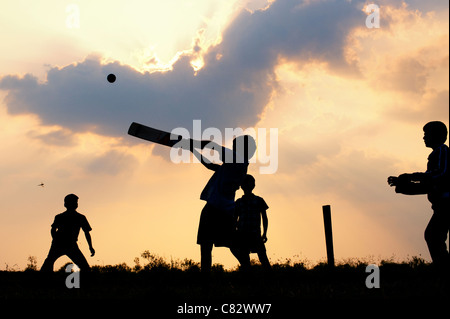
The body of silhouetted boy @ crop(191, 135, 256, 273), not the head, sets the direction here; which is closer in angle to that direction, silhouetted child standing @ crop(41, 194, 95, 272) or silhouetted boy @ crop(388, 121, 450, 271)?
the silhouetted child standing

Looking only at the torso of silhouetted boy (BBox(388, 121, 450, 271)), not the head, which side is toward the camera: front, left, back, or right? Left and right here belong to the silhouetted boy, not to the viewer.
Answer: left

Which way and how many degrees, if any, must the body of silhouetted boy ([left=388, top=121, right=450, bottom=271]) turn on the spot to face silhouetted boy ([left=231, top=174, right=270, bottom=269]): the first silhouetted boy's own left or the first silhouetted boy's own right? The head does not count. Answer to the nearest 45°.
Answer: approximately 45° to the first silhouetted boy's own right

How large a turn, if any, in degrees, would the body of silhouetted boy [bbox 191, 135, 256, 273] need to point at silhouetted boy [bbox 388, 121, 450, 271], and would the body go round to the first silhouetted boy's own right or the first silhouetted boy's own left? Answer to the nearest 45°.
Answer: approximately 135° to the first silhouetted boy's own left

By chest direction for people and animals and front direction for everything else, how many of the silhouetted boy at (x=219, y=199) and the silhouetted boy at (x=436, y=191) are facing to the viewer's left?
2

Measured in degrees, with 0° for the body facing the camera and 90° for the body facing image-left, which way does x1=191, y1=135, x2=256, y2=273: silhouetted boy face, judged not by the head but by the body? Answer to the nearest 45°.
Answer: approximately 90°

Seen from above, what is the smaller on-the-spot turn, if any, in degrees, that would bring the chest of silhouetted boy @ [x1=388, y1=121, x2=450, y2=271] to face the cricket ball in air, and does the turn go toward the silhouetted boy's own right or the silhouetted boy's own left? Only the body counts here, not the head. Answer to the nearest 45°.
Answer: approximately 45° to the silhouetted boy's own right
